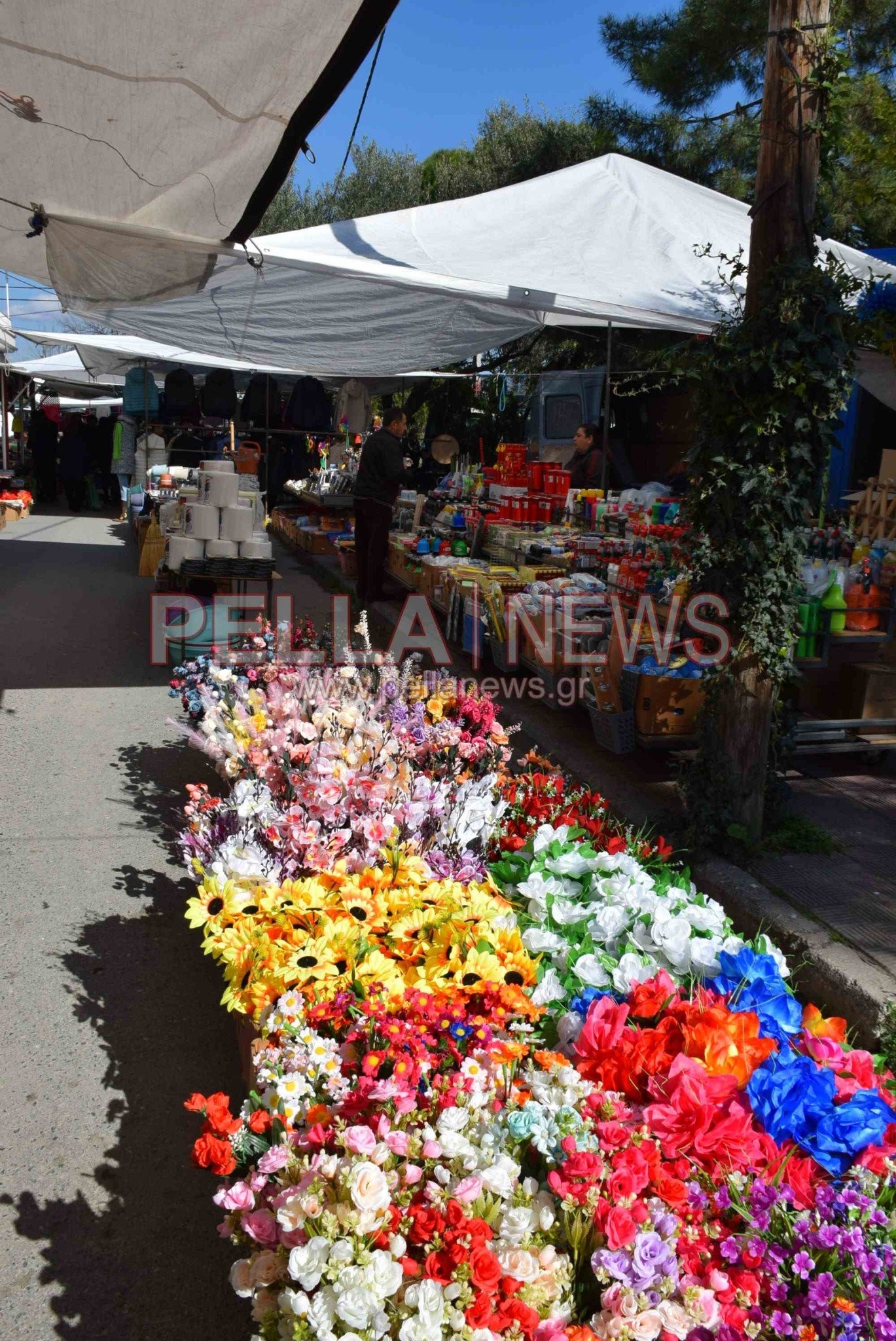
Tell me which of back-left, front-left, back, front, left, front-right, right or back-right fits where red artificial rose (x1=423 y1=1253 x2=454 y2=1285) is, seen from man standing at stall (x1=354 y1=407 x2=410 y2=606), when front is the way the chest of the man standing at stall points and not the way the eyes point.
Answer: right

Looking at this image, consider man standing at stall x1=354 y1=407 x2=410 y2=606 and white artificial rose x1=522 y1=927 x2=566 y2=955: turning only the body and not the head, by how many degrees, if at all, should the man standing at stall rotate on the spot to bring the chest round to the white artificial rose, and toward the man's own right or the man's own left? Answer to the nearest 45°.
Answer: approximately 90° to the man's own right

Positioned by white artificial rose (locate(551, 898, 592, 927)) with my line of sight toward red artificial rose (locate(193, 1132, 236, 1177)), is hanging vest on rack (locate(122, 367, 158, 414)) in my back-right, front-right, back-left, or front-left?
back-right

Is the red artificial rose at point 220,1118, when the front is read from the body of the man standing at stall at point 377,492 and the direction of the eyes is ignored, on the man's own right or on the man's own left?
on the man's own right

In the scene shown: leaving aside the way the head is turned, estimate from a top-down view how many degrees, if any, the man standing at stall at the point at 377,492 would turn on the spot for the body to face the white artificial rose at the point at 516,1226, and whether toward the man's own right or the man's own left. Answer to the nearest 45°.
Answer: approximately 90° to the man's own right

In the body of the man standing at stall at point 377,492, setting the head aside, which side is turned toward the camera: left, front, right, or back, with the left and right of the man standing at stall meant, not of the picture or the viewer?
right

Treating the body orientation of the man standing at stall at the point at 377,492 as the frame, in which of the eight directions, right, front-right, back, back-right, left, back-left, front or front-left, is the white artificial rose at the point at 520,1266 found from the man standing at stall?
right

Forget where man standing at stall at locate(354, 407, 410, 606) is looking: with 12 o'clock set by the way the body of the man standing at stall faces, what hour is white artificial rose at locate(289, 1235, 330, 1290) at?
The white artificial rose is roughly at 3 o'clock from the man standing at stall.

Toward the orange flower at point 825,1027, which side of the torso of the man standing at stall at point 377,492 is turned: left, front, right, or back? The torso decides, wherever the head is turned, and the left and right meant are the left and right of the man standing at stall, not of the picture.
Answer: right

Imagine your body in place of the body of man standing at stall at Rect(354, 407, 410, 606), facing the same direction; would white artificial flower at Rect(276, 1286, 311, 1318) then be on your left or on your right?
on your right

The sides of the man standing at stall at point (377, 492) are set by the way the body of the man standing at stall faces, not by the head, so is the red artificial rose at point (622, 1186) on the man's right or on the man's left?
on the man's right

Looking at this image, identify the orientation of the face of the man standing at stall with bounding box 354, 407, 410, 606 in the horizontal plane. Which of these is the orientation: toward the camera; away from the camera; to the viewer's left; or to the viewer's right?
to the viewer's right

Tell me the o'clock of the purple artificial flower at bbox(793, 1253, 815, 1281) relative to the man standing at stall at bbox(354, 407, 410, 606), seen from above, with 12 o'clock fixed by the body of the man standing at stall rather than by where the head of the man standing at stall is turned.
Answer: The purple artificial flower is roughly at 3 o'clock from the man standing at stall.

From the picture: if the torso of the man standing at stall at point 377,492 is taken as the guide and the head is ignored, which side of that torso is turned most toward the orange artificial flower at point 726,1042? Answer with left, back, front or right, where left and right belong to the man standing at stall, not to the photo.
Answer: right

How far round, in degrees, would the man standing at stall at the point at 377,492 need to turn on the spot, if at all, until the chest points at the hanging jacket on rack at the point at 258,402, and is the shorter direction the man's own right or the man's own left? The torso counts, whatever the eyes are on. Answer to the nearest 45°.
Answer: approximately 90° to the man's own left

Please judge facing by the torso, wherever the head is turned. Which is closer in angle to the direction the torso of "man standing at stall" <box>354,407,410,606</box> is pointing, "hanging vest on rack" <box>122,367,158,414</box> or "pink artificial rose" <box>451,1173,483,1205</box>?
the pink artificial rose
